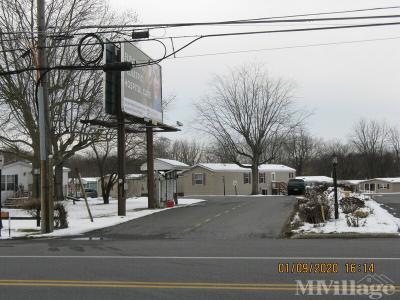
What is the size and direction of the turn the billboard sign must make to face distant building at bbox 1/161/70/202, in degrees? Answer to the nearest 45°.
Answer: approximately 180°

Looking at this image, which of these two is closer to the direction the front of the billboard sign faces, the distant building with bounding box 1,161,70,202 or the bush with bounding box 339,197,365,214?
the bush

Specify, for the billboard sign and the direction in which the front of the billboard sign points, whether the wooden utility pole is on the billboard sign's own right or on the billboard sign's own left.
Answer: on the billboard sign's own right

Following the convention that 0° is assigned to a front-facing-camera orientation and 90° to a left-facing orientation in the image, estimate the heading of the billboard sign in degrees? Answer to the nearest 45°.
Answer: approximately 315°

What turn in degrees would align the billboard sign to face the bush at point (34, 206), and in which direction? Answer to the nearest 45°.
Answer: approximately 90° to its right
